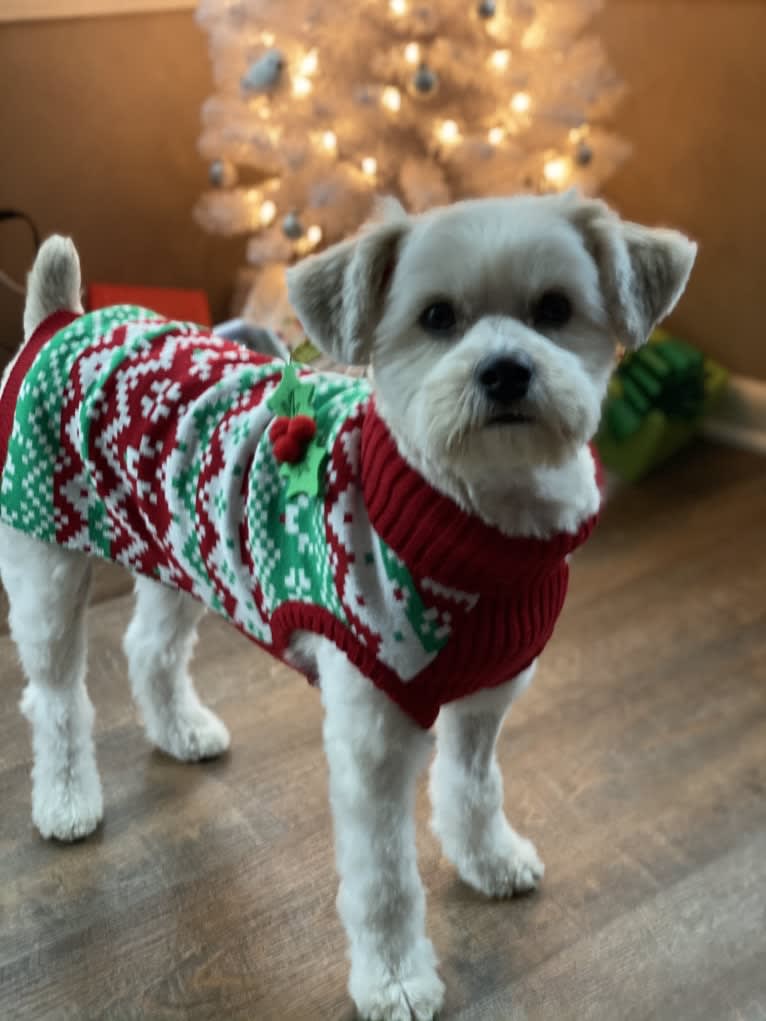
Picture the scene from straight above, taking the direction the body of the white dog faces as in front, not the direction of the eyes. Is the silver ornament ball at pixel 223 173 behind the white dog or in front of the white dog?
behind

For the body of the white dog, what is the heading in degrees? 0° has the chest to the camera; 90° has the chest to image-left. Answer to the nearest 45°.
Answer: approximately 315°

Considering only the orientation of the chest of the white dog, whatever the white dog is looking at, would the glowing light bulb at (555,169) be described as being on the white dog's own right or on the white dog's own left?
on the white dog's own left

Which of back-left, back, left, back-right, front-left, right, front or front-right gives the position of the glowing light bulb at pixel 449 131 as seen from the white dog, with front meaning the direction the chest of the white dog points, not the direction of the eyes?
back-left

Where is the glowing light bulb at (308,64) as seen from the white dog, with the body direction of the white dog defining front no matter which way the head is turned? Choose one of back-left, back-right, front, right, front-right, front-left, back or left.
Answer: back-left

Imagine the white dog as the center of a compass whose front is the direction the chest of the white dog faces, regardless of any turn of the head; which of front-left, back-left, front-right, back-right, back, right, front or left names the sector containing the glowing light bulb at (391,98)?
back-left

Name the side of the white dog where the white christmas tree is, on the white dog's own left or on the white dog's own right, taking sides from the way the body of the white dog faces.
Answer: on the white dog's own left

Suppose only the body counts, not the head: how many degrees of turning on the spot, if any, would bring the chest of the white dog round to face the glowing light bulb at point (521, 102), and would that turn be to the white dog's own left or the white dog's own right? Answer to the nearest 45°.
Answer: approximately 135° to the white dog's own left

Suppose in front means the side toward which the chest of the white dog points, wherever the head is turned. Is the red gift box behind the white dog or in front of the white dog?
behind

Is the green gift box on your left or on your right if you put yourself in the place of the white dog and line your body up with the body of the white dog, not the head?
on your left
